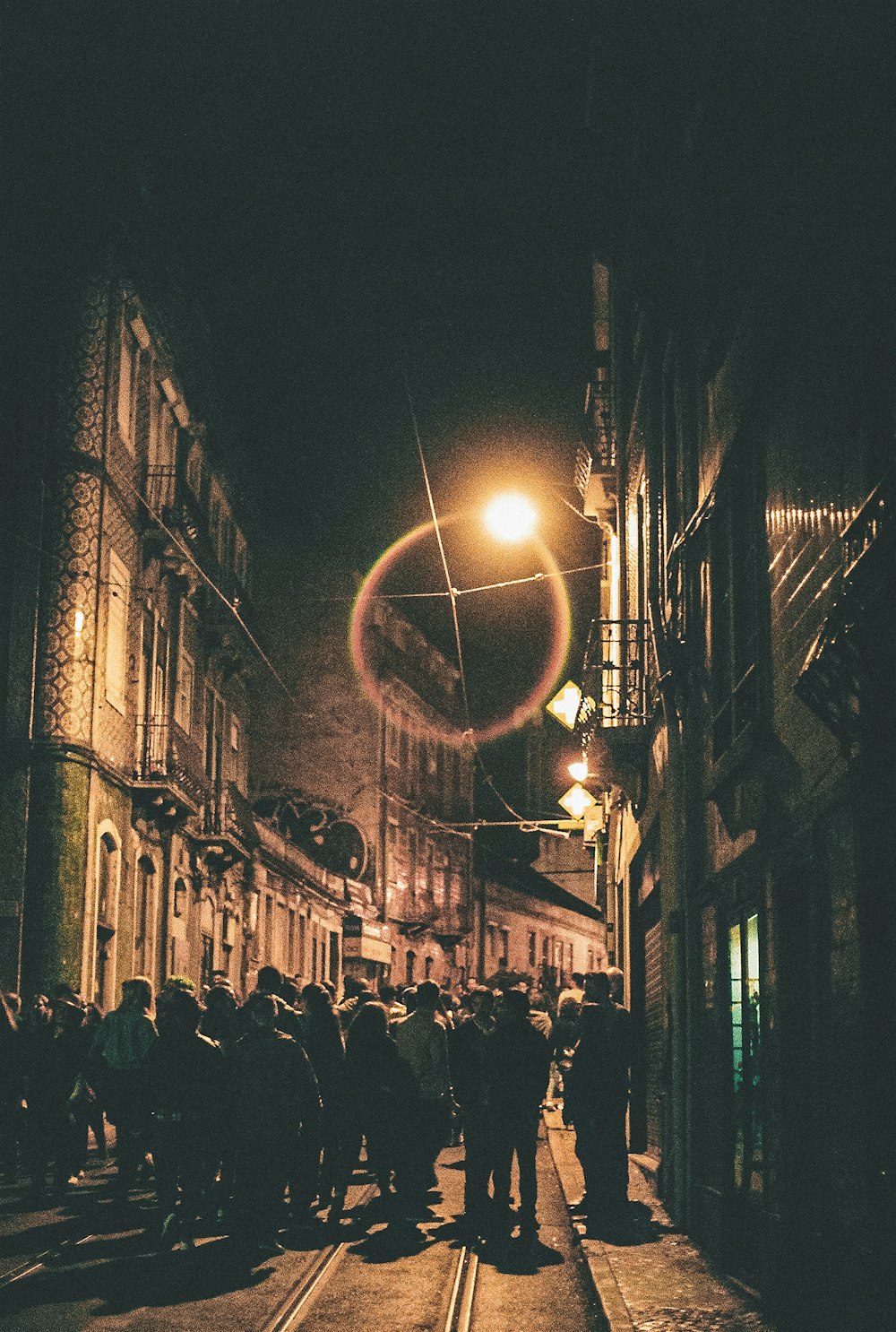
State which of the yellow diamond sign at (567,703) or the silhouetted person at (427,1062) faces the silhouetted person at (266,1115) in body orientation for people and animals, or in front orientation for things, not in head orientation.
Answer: the yellow diamond sign

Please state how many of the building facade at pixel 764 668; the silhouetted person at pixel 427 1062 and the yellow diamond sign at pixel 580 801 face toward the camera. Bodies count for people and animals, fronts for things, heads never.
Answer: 1

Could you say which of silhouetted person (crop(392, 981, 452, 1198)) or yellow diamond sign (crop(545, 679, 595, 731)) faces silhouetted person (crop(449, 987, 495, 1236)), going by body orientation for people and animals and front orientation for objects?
the yellow diamond sign

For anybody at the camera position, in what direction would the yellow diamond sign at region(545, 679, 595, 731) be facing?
facing the viewer

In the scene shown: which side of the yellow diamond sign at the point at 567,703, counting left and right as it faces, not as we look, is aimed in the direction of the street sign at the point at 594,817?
back

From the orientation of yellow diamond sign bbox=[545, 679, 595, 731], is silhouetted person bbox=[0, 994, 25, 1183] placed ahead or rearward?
ahead

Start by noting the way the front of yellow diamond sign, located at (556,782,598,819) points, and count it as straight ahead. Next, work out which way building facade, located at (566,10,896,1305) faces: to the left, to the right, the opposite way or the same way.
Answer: to the right

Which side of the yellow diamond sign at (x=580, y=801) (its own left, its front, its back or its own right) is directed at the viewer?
front

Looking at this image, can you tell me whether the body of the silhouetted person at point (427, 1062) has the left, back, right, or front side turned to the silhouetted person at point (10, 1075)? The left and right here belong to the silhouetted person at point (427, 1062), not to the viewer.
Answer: left

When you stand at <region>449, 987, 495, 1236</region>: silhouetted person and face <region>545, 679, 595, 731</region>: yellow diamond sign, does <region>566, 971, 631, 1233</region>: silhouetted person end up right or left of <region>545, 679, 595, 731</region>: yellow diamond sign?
right

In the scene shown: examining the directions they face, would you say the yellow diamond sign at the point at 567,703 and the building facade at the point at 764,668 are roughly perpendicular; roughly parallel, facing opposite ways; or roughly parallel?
roughly perpendicular

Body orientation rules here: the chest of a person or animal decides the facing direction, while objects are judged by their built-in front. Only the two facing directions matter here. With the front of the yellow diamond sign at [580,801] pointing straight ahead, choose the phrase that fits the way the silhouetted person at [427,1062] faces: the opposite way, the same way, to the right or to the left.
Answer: the opposite way

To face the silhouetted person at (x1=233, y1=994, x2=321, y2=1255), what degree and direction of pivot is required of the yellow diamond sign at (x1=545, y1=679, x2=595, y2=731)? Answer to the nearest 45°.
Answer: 0° — it already faces them

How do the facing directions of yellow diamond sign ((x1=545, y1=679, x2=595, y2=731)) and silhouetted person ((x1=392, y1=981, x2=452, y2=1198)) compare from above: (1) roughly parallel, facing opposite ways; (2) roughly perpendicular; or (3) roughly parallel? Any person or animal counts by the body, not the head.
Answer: roughly parallel, facing opposite ways

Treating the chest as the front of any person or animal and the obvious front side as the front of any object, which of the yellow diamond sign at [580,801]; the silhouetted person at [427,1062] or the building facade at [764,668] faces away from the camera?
the silhouetted person

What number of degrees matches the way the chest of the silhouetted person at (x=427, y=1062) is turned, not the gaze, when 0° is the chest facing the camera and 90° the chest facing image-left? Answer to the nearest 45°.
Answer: approximately 180°
